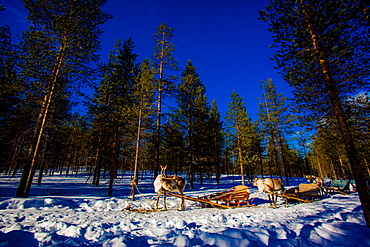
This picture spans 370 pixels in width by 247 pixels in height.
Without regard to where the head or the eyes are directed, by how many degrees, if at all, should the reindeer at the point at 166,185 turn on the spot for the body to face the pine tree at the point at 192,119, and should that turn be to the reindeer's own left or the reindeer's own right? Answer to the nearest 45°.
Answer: approximately 90° to the reindeer's own right

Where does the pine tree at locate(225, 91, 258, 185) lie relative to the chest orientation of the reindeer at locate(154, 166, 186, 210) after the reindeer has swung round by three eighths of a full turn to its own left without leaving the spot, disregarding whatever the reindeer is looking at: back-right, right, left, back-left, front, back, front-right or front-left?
left

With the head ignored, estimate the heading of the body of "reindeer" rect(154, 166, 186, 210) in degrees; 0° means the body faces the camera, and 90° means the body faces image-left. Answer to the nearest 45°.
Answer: approximately 90°

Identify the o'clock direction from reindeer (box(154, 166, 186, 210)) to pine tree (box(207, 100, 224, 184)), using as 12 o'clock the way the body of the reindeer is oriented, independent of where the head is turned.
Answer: The pine tree is roughly at 4 o'clock from the reindeer.

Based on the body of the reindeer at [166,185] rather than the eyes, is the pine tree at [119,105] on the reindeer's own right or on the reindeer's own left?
on the reindeer's own right

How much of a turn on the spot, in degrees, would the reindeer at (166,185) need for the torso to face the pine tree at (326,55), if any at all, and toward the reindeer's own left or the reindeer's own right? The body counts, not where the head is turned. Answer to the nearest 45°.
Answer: approximately 135° to the reindeer's own left
